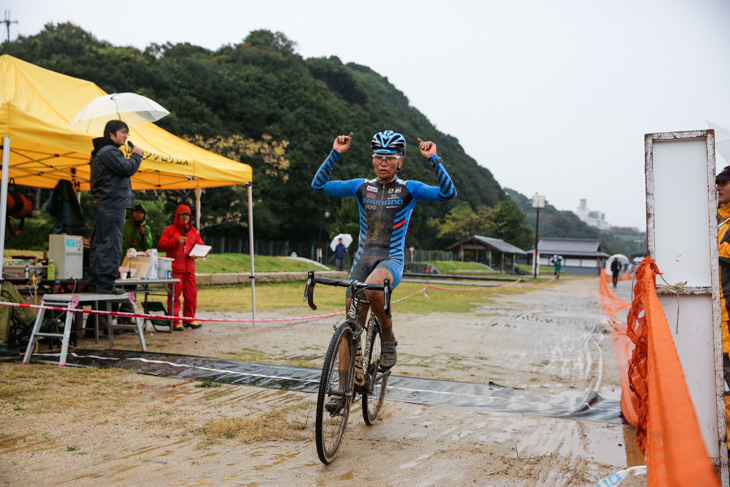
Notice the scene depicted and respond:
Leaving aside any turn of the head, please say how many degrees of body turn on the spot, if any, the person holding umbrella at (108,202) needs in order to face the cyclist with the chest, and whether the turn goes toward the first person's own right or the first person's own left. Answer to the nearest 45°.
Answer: approximately 45° to the first person's own right

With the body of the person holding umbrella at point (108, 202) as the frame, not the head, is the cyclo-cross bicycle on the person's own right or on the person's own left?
on the person's own right

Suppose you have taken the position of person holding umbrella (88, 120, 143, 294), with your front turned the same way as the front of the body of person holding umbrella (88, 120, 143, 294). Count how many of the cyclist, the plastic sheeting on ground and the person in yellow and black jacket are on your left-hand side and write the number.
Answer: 0

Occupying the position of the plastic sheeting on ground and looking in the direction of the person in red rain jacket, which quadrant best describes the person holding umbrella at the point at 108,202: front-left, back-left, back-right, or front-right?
front-left

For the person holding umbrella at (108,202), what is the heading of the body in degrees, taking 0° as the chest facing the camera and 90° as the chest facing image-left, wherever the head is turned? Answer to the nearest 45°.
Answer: approximately 270°

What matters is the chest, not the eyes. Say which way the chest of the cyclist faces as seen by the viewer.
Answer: toward the camera

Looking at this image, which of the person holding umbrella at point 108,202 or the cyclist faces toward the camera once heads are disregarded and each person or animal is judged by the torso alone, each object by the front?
the cyclist

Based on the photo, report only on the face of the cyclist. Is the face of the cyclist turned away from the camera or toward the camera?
toward the camera

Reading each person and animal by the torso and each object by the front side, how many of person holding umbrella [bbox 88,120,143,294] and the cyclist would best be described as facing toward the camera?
1

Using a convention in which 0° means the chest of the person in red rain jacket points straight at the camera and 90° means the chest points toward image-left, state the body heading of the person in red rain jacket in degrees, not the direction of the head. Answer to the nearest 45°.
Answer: approximately 315°
